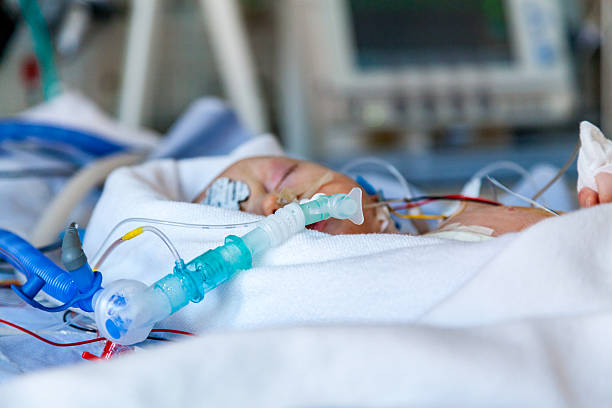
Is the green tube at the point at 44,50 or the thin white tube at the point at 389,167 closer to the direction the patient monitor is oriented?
the thin white tube

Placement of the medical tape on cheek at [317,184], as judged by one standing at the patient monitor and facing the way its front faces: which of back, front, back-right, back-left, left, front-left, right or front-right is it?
front

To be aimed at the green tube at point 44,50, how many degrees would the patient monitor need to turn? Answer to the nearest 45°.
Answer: approximately 90° to its right

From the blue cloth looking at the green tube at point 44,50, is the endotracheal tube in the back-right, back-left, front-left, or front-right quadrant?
back-left

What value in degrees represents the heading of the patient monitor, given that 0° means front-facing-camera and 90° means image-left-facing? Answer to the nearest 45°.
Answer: approximately 0°

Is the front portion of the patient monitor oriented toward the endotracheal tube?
yes

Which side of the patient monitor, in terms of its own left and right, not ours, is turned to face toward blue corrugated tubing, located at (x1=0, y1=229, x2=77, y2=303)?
front

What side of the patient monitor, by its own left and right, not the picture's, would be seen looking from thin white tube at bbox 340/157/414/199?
front

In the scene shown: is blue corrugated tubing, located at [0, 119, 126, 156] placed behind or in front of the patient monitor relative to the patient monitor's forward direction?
in front

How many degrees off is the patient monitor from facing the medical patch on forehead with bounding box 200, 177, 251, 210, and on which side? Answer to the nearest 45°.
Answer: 0° — it already faces it

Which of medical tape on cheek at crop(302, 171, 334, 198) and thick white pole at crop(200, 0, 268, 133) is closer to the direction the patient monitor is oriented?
the medical tape on cheek

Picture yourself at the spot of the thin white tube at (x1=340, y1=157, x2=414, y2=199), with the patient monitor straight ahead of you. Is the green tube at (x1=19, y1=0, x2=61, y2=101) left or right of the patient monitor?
left

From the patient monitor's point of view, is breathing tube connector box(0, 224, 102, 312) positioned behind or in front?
in front

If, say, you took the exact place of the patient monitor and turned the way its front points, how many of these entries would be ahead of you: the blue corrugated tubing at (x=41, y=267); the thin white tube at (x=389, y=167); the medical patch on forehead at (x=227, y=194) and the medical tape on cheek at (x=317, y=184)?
4
